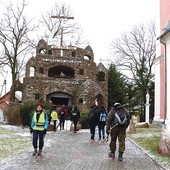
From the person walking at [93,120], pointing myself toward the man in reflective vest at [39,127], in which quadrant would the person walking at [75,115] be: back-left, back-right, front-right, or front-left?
back-right

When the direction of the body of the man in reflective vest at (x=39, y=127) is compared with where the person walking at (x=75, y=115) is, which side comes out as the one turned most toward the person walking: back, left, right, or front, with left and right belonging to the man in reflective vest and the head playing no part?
back

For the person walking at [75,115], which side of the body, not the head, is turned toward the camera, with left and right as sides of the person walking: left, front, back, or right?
back

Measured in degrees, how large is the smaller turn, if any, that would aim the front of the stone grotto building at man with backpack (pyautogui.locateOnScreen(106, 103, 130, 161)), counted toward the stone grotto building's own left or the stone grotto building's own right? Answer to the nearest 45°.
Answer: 0° — it already faces them

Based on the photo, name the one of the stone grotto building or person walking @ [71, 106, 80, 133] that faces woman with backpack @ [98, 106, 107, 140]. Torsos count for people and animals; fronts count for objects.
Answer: the stone grotto building

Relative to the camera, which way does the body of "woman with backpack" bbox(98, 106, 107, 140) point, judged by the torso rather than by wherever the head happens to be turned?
away from the camera

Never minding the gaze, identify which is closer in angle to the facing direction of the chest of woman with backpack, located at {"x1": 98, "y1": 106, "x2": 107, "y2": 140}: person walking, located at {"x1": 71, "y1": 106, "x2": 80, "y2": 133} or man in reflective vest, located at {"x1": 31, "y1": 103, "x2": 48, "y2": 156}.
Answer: the person walking

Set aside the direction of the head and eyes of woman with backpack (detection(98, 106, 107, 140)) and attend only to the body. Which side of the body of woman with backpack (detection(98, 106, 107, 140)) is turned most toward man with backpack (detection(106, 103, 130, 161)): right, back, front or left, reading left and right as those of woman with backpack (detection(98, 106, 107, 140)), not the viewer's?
back
